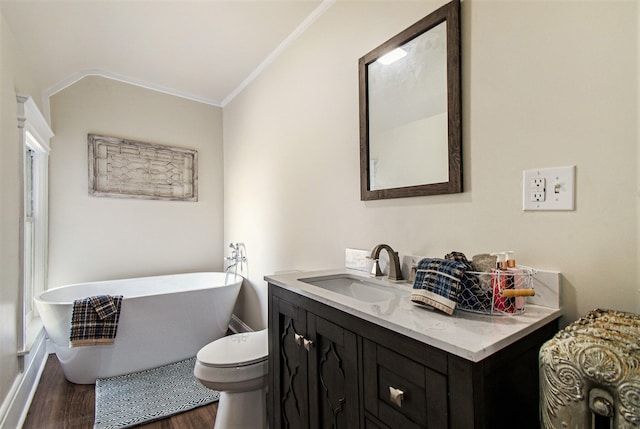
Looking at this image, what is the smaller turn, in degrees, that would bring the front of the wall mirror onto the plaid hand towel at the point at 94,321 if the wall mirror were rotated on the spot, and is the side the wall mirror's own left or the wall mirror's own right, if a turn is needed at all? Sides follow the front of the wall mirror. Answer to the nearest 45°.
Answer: approximately 45° to the wall mirror's own right

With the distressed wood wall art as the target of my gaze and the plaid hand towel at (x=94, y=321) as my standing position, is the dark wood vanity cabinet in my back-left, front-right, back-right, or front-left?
back-right

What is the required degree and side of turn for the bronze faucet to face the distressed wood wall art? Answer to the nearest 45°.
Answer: approximately 90° to its right

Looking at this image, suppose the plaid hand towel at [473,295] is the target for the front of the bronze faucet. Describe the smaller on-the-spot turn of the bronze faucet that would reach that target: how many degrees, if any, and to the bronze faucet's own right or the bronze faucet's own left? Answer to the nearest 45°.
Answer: approximately 90° to the bronze faucet's own left

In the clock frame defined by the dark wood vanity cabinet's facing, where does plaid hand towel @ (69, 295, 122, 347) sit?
The plaid hand towel is roughly at 2 o'clock from the dark wood vanity cabinet.

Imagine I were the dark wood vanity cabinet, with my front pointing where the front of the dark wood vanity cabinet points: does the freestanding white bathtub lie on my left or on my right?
on my right

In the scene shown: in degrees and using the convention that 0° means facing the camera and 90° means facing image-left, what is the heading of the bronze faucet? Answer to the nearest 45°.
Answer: approximately 45°

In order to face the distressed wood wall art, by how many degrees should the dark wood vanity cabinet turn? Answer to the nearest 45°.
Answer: approximately 90° to its right
